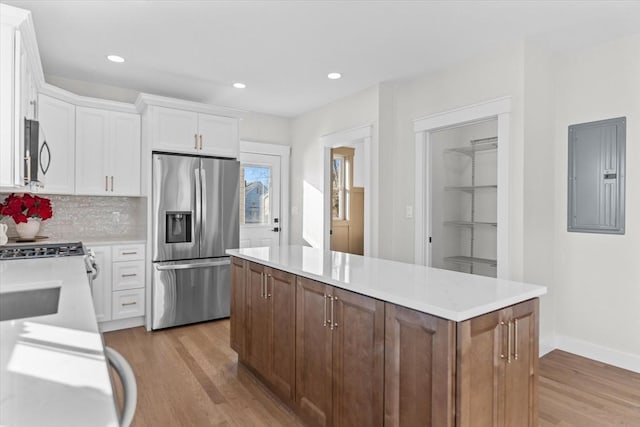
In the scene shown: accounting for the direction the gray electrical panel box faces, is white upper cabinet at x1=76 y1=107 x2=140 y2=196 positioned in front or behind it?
in front

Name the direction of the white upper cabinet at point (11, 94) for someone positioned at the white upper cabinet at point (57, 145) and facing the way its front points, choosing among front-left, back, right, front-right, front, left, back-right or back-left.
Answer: front-right

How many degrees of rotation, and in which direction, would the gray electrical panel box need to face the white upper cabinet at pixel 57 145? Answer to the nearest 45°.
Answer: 0° — it already faces it

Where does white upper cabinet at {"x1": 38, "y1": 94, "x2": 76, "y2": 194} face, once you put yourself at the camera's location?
facing the viewer and to the right of the viewer

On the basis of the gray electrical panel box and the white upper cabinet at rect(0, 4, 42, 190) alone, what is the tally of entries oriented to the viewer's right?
1

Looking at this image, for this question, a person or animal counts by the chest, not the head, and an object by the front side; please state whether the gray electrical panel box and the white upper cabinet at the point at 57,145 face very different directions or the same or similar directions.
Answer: very different directions

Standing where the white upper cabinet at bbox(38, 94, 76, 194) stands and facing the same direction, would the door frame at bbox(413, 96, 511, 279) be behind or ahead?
ahead

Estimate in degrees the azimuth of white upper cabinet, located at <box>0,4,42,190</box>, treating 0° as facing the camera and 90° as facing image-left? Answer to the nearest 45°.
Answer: approximately 270°

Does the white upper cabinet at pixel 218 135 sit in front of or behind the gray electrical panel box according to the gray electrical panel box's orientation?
in front
